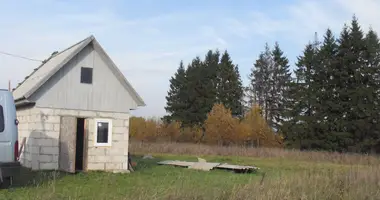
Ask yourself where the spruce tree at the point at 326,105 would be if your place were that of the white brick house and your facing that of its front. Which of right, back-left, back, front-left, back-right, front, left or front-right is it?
back-left

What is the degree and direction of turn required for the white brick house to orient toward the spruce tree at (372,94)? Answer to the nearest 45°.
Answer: approximately 135° to its left

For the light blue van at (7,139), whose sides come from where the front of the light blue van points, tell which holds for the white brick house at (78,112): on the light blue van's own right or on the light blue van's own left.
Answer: on the light blue van's own right

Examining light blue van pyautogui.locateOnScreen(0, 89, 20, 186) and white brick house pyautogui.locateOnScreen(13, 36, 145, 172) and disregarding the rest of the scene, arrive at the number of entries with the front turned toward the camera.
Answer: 1
